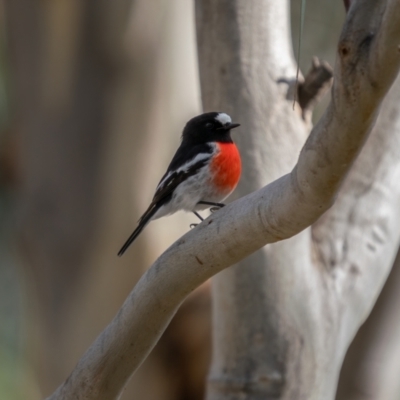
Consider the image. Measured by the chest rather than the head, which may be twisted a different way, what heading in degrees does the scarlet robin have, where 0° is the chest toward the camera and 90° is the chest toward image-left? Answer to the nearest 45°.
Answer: approximately 270°
